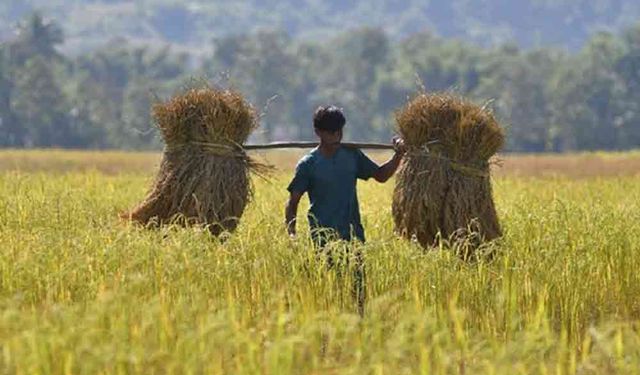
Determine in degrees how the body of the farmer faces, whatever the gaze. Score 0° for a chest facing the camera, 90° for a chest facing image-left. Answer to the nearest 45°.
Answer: approximately 0°

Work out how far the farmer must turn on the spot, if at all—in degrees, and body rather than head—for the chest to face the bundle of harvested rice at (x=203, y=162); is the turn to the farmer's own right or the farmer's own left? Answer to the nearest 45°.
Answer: approximately 135° to the farmer's own right
